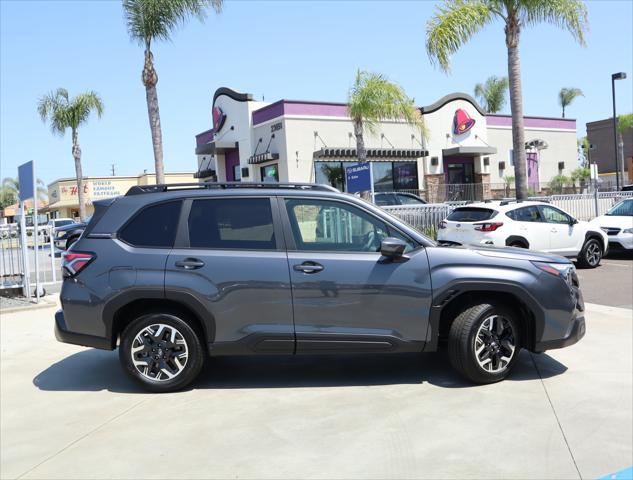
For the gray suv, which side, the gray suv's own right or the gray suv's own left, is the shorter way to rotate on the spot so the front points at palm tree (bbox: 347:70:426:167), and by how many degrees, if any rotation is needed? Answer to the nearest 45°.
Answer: approximately 90° to the gray suv's own left

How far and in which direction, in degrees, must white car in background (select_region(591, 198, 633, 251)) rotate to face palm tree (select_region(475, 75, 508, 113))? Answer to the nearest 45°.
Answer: approximately 135° to its right

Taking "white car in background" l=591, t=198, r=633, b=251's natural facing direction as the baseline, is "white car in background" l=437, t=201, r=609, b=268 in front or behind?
in front

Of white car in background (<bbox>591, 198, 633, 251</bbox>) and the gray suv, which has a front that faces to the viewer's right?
the gray suv

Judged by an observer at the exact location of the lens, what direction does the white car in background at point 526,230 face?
facing away from the viewer and to the right of the viewer

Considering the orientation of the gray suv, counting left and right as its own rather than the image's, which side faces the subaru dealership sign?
left

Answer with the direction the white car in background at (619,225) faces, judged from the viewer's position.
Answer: facing the viewer and to the left of the viewer

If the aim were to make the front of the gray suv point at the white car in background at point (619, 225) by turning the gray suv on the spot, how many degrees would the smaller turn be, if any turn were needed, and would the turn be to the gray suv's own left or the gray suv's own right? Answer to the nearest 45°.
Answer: approximately 45° to the gray suv's own left

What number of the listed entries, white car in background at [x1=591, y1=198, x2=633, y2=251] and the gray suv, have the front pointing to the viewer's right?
1

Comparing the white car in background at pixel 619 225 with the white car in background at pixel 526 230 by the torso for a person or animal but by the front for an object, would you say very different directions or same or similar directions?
very different directions

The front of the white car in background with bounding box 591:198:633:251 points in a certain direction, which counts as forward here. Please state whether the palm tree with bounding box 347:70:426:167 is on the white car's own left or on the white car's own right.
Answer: on the white car's own right

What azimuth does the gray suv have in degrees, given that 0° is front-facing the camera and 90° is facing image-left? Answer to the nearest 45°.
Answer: approximately 270°

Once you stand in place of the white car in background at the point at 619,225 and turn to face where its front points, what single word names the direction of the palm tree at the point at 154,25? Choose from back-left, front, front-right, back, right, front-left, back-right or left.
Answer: front-right

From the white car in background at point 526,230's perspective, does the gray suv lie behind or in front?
behind

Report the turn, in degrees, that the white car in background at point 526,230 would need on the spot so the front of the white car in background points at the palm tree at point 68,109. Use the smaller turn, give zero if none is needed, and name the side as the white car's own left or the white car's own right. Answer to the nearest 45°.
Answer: approximately 90° to the white car's own left
